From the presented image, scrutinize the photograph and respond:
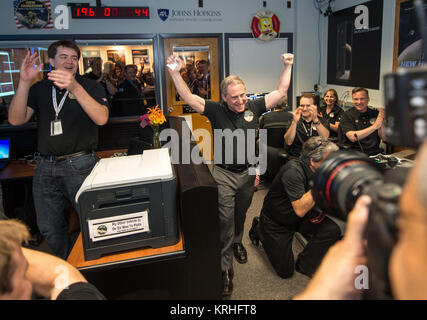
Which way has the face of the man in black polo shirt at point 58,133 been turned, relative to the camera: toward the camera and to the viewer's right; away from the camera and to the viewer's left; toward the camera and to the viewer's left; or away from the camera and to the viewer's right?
toward the camera and to the viewer's right

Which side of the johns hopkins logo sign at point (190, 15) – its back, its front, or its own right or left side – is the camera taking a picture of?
front

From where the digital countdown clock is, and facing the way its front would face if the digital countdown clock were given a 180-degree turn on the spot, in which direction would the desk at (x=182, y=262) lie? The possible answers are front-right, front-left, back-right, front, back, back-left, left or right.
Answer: back

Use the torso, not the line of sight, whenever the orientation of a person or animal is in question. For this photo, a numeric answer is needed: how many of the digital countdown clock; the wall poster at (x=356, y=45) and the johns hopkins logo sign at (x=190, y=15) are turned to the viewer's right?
0

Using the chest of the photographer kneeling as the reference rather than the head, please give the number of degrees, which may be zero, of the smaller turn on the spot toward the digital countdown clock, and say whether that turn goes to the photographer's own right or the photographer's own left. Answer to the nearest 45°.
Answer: approximately 135° to the photographer's own left

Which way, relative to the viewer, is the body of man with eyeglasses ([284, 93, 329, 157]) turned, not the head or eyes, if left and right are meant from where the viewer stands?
facing the viewer

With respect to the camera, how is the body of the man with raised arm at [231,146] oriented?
toward the camera

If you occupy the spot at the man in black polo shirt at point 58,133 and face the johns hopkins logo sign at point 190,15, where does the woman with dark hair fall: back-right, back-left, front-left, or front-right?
front-right

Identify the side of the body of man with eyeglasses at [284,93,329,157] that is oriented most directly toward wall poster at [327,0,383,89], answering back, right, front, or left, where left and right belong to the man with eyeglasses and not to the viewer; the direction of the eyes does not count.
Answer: back

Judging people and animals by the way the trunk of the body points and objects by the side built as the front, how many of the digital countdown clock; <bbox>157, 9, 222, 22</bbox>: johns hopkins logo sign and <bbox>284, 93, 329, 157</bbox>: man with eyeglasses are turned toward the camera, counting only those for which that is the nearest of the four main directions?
3

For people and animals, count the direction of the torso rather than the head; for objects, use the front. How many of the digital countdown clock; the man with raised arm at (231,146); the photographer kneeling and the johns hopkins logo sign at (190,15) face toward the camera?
3

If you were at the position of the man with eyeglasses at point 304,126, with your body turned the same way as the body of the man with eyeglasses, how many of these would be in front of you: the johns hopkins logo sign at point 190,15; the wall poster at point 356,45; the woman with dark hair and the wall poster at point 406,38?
0

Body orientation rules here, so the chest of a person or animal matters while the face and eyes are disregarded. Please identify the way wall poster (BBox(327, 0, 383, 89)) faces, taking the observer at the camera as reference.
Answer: facing the viewer and to the left of the viewer

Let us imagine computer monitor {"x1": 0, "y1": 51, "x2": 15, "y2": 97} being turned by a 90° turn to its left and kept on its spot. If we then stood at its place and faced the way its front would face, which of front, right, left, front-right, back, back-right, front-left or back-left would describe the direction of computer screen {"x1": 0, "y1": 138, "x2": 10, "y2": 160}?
back-right

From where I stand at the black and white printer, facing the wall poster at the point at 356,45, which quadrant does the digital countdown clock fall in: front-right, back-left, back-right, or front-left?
front-left

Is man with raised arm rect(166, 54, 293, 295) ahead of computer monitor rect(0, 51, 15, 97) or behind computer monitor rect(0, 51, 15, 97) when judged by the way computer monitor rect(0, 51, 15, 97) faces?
ahead
